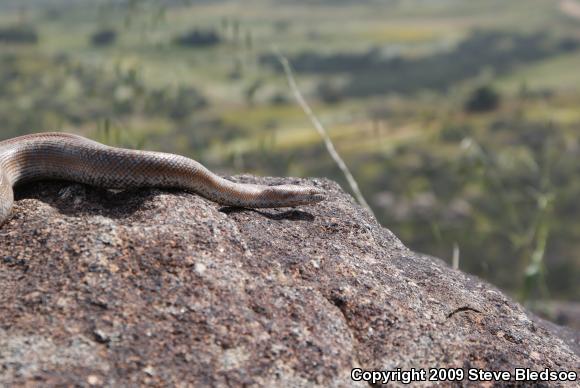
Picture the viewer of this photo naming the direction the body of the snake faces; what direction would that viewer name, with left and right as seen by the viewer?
facing to the right of the viewer
